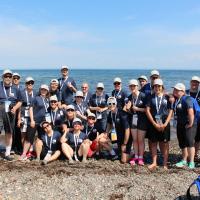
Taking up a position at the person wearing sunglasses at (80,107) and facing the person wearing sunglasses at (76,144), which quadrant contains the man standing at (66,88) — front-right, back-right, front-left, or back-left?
back-right

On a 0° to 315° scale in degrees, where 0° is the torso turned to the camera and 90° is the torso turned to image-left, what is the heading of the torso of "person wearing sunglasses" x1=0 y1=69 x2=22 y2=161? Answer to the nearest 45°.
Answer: approximately 0°

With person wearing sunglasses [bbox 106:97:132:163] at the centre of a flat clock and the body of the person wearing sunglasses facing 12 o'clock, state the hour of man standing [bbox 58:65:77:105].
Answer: The man standing is roughly at 3 o'clock from the person wearing sunglasses.

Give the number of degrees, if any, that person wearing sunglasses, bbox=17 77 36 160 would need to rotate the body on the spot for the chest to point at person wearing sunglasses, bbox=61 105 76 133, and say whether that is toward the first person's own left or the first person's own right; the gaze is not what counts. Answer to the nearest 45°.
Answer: approximately 90° to the first person's own left

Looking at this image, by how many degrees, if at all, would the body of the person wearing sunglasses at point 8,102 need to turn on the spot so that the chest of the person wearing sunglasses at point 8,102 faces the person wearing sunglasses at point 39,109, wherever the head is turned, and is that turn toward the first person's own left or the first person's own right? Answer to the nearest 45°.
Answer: approximately 90° to the first person's own left

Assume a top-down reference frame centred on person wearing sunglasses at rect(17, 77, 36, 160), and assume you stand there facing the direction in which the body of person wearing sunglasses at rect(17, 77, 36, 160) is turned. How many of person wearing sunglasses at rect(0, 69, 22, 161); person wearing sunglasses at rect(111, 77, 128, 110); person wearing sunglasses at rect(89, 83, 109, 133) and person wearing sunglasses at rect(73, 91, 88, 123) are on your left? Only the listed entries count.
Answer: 3

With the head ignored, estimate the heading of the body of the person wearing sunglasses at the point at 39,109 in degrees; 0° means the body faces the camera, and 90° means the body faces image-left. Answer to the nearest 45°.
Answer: approximately 315°
